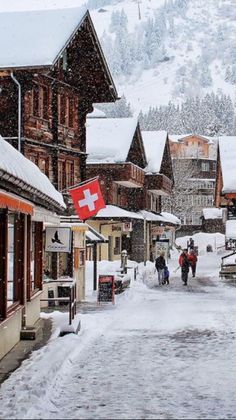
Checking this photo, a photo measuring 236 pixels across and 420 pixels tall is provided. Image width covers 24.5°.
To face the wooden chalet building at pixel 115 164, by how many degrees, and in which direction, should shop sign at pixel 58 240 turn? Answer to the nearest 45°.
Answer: approximately 180°

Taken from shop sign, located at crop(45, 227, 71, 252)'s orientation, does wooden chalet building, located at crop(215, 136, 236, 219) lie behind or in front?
behind

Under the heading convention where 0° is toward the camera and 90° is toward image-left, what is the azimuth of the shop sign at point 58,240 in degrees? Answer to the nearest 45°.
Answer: approximately 0°

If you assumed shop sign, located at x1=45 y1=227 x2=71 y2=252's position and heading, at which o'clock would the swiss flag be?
The swiss flag is roughly at 7 o'clock from the shop sign.
